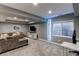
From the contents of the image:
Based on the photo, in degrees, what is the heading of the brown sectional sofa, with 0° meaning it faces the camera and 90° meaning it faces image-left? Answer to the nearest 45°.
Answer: approximately 315°

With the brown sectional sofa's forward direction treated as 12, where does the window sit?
The window is roughly at 12 o'clock from the brown sectional sofa.
